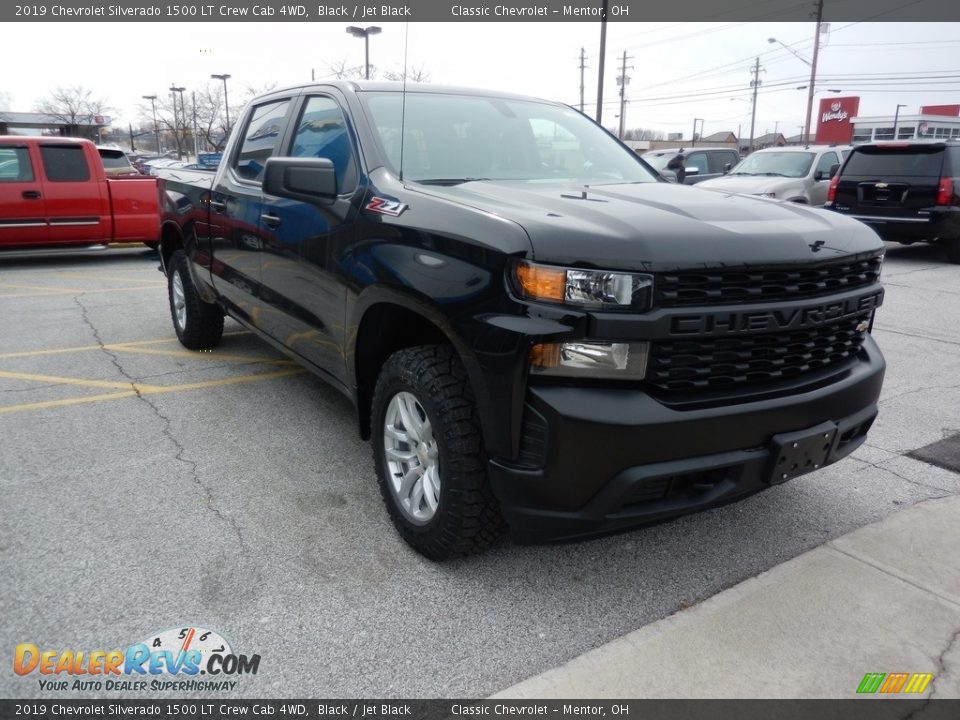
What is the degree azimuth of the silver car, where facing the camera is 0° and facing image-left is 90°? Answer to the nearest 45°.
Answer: approximately 45°

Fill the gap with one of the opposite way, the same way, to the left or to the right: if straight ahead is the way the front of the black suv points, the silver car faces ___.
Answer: the opposite way

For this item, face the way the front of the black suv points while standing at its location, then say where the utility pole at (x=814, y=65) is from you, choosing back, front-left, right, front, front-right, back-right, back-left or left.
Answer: front-left

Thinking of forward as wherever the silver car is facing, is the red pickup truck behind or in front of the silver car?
in front

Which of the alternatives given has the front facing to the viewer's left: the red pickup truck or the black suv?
the red pickup truck

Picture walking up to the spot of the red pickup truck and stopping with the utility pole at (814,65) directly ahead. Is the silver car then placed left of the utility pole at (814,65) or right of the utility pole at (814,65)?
right

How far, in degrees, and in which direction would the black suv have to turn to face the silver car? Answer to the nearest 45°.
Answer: approximately 90° to its left

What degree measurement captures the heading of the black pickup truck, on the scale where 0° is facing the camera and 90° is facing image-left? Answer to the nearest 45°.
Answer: approximately 315°

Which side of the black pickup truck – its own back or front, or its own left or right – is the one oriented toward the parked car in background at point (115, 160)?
back

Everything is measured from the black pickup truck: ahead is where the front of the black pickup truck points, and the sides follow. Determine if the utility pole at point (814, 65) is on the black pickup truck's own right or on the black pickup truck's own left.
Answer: on the black pickup truck's own left

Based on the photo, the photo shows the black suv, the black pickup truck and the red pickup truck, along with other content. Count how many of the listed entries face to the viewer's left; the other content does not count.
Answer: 1

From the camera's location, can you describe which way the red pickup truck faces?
facing to the left of the viewer
